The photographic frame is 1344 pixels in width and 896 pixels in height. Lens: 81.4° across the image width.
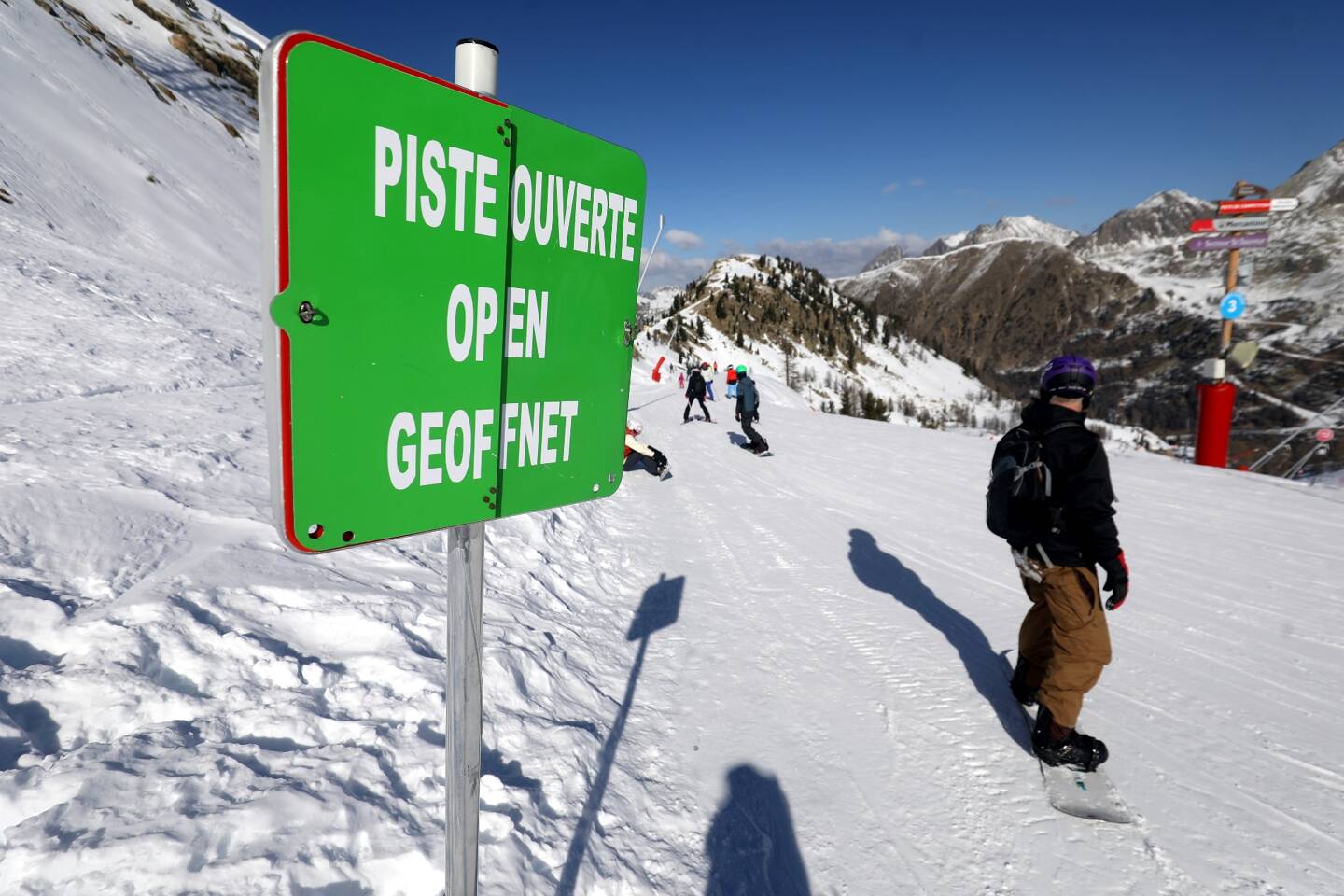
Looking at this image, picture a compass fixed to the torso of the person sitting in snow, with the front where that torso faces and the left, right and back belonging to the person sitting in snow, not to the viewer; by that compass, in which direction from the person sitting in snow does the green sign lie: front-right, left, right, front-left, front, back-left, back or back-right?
right

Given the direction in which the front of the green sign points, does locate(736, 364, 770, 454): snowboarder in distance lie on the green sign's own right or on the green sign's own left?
on the green sign's own left

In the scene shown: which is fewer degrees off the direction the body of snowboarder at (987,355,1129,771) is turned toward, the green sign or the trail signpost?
the trail signpost

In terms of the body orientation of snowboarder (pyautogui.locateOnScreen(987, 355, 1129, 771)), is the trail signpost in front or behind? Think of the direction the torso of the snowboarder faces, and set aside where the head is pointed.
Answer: in front

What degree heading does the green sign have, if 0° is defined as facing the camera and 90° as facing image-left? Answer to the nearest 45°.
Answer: approximately 315°

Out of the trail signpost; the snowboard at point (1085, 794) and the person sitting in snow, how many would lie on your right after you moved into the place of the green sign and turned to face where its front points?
0

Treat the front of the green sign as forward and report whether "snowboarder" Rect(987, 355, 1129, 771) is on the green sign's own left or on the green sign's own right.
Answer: on the green sign's own left

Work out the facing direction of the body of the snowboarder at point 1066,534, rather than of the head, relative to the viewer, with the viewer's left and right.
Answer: facing away from the viewer and to the right of the viewer

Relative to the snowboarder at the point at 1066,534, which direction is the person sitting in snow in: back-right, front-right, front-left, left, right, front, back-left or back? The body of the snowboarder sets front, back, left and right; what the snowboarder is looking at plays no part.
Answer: left

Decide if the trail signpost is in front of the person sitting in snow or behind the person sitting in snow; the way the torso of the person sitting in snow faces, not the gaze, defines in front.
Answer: in front

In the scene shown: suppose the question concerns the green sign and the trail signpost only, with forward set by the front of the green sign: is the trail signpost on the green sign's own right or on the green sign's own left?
on the green sign's own left
